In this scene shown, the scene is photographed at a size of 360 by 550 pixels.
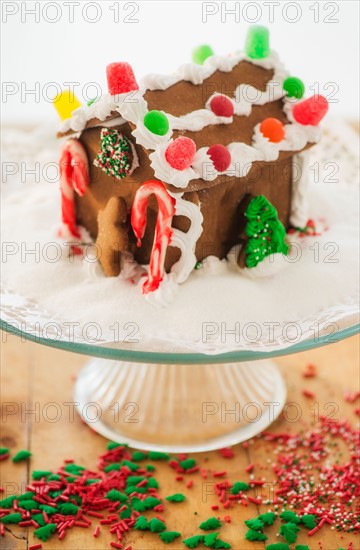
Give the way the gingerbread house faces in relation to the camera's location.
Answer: facing the viewer and to the left of the viewer
